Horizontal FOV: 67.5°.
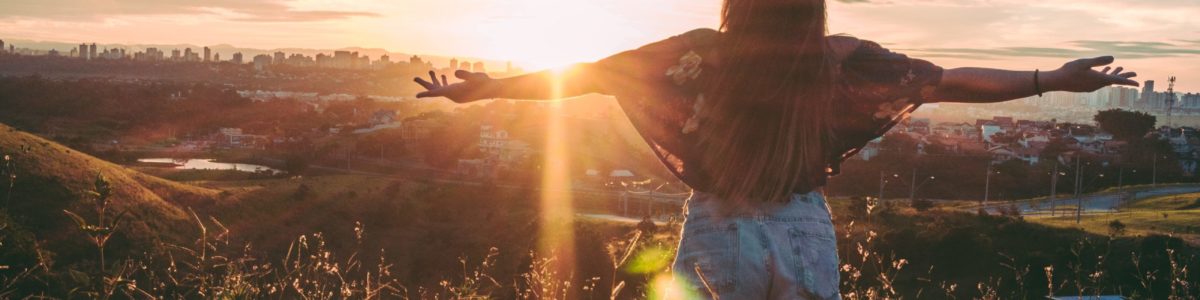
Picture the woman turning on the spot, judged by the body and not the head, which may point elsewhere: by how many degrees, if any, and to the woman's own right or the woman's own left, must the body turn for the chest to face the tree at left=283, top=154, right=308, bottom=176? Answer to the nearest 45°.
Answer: approximately 45° to the woman's own left

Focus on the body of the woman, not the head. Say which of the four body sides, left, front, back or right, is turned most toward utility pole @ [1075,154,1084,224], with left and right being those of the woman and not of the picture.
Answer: front

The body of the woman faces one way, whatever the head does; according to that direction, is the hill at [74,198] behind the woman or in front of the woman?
in front

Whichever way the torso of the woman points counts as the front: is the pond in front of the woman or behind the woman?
in front

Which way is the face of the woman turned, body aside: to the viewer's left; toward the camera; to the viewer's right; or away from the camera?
away from the camera

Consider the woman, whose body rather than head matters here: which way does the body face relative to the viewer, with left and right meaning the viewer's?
facing away from the viewer

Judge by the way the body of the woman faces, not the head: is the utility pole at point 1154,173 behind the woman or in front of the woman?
in front
